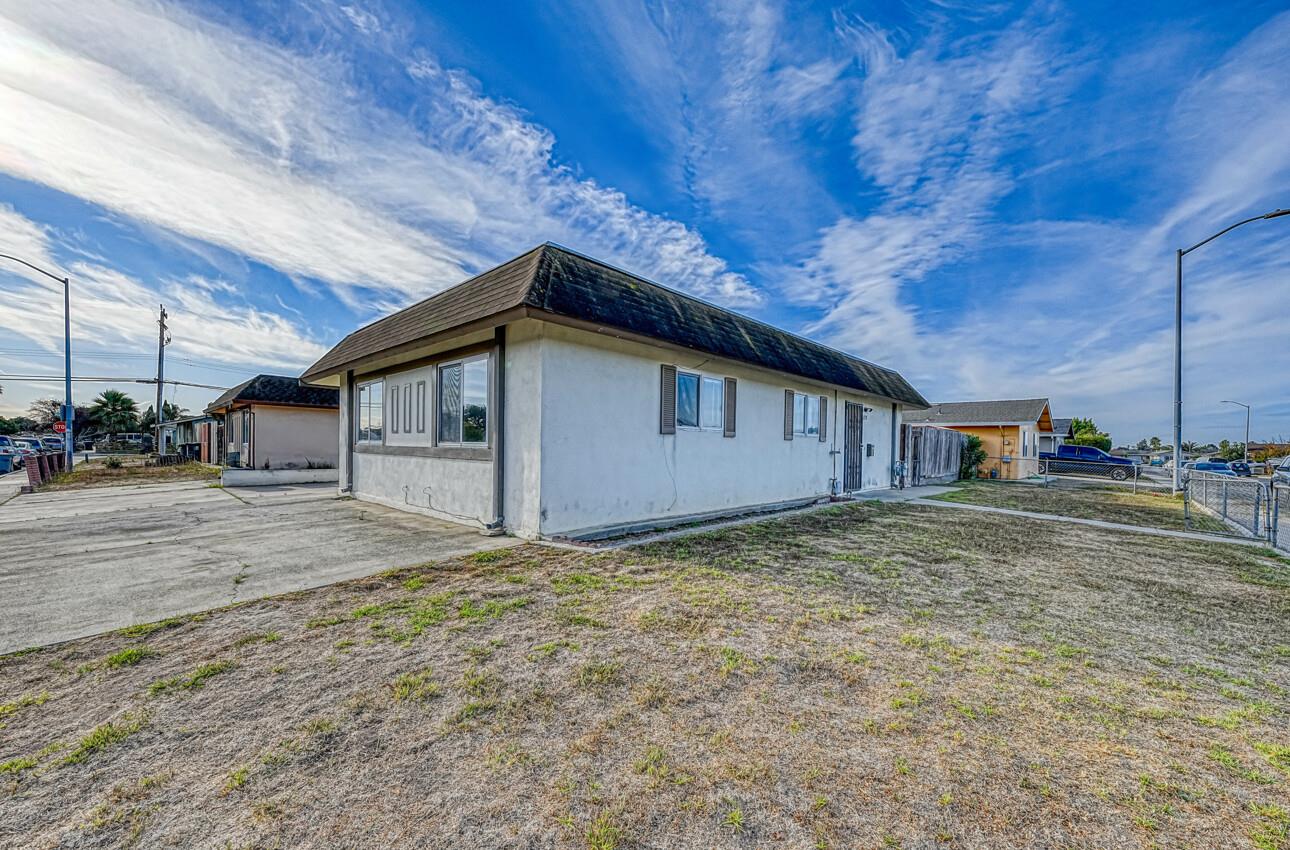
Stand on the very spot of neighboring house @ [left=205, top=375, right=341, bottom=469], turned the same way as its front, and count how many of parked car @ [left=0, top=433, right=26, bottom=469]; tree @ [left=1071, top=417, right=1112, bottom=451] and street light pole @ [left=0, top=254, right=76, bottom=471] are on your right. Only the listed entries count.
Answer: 2

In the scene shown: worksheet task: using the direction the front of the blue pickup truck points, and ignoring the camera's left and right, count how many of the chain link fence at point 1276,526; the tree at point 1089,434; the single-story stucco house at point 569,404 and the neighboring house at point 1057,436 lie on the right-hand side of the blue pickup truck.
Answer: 2

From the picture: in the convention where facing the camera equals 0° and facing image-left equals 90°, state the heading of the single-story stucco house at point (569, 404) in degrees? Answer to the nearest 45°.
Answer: approximately 315°

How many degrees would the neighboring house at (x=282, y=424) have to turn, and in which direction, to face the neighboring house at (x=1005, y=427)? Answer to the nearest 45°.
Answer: approximately 90° to its left

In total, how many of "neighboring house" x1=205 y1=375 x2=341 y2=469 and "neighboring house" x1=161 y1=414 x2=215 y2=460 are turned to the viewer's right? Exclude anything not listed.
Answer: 0

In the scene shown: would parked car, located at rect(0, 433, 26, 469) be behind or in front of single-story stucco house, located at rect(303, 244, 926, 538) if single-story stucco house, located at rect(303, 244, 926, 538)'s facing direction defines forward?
behind

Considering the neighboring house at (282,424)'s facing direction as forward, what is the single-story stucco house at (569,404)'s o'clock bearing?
The single-story stucco house is roughly at 10 o'clock from the neighboring house.

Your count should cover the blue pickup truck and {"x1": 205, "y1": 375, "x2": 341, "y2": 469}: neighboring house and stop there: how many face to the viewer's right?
1

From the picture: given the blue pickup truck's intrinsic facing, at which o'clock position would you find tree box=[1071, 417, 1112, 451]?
The tree is roughly at 9 o'clock from the blue pickup truck.

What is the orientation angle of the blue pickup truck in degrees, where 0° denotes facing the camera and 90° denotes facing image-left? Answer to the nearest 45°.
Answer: approximately 270°

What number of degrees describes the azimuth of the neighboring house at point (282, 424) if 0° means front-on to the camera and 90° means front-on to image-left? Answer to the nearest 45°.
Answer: approximately 45°

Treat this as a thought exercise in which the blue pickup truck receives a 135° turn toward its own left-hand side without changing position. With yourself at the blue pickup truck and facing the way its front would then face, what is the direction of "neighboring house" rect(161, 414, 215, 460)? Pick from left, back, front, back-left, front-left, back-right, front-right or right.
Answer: left

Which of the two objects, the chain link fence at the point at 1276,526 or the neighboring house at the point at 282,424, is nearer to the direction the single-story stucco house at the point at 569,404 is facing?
the chain link fence
